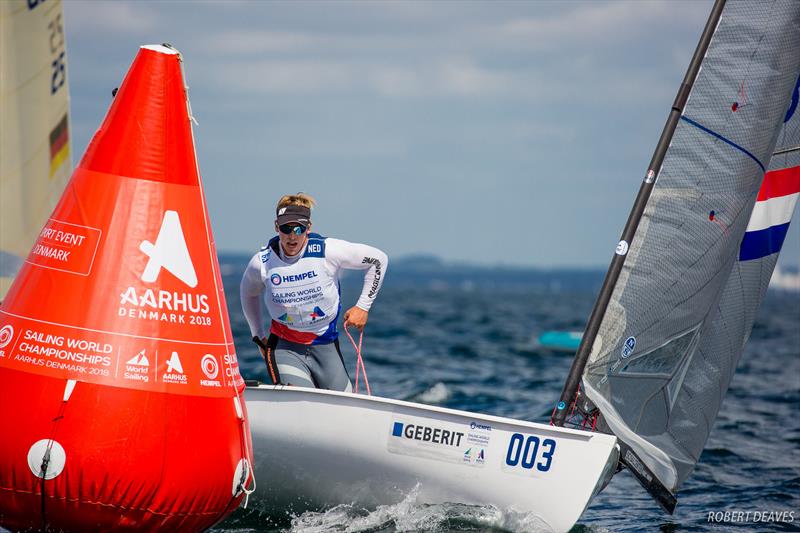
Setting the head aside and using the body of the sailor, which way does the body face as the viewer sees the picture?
toward the camera

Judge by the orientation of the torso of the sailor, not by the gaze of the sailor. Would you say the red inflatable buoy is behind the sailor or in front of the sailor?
in front
